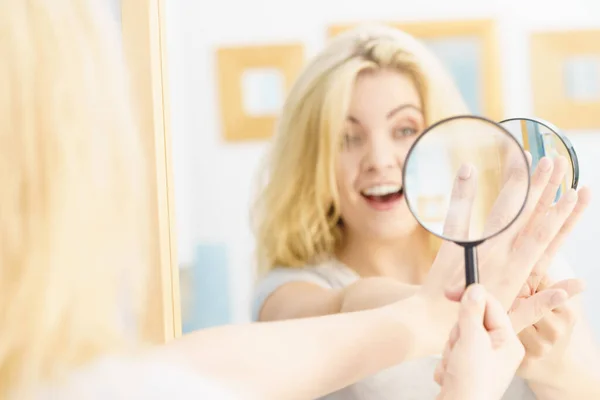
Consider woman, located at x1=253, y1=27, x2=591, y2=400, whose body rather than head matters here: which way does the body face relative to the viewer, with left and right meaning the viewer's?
facing the viewer and to the right of the viewer
